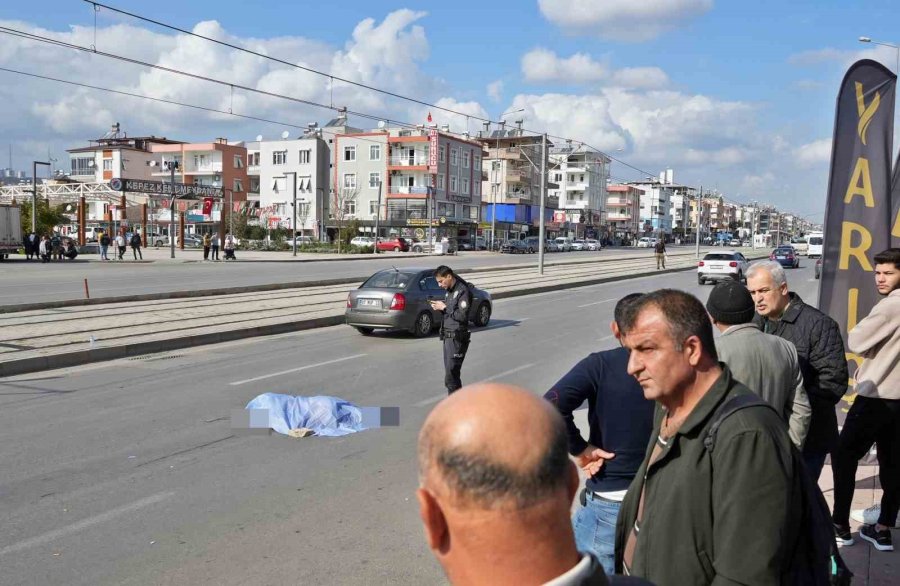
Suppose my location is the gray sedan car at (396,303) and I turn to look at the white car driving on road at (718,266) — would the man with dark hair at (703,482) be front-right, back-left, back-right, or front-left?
back-right

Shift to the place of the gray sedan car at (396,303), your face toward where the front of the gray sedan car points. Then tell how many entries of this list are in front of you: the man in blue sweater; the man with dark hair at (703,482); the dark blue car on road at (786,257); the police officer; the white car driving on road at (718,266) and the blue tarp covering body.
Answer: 2

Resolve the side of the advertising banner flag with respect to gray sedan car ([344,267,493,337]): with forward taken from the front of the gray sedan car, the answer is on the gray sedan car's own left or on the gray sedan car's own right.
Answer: on the gray sedan car's own right

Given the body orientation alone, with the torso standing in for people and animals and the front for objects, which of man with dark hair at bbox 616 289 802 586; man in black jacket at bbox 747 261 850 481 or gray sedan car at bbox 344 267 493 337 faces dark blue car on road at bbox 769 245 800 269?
the gray sedan car

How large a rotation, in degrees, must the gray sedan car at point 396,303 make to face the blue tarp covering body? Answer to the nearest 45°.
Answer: approximately 135° to its right

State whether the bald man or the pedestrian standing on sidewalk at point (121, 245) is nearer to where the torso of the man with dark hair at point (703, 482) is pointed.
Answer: the bald man

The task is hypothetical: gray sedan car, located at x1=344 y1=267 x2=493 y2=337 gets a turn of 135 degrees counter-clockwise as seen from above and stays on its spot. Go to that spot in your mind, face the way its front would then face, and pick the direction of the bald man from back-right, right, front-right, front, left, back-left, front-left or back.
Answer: left

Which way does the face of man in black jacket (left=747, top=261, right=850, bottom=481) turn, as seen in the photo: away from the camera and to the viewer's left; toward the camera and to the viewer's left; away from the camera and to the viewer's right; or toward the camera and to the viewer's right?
toward the camera and to the viewer's left

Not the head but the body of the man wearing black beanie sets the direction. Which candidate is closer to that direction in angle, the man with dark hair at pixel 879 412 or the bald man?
the man with dark hair

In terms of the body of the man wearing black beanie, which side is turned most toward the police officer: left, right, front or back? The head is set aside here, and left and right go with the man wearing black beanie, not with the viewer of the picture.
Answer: front

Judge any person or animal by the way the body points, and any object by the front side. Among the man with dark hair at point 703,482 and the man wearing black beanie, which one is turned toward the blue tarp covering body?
the man wearing black beanie

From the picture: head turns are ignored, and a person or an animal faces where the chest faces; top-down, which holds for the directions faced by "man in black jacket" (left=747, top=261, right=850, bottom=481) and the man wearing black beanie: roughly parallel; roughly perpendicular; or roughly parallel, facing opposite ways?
roughly perpendicular

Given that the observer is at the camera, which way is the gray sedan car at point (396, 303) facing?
facing away from the viewer and to the right of the viewer

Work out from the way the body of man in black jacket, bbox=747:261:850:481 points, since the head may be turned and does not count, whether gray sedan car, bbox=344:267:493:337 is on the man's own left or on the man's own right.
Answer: on the man's own right

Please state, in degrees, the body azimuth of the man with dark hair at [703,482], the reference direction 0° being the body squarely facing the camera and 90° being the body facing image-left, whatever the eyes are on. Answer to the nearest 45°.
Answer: approximately 45°

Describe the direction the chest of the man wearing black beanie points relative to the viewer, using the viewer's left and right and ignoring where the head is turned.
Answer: facing away from the viewer and to the left of the viewer
